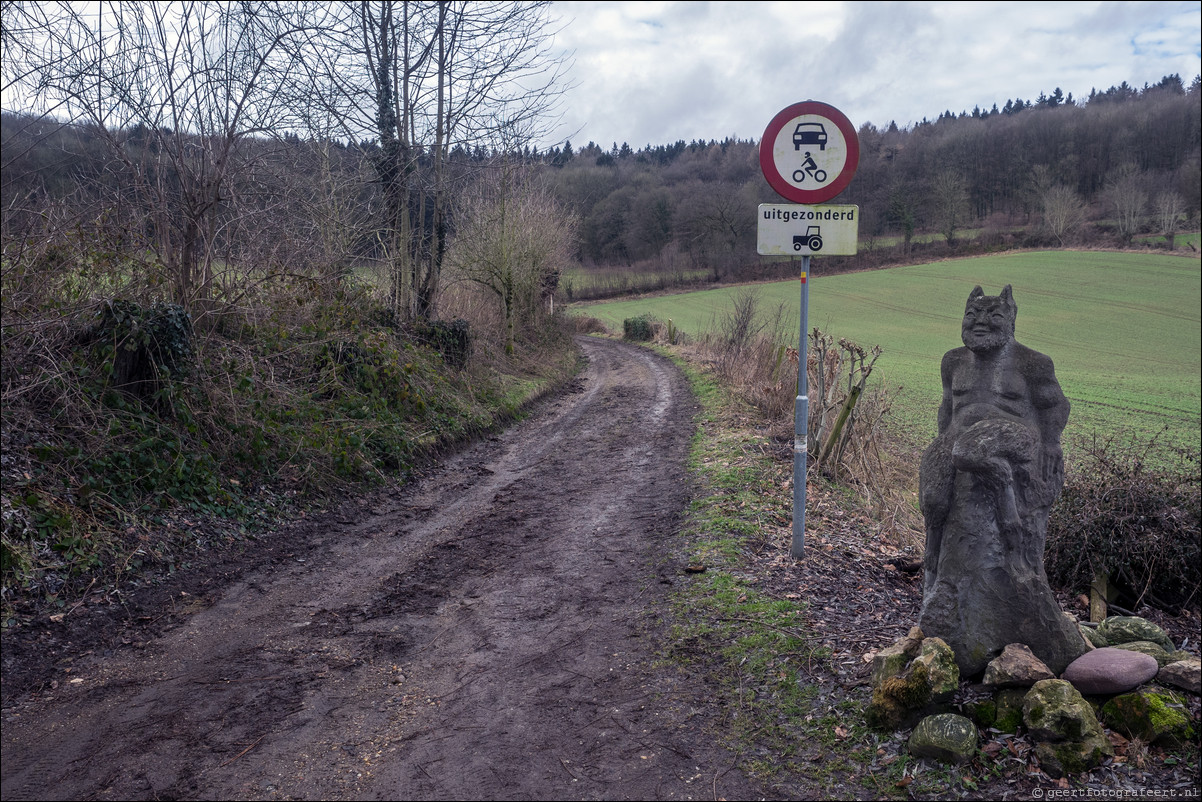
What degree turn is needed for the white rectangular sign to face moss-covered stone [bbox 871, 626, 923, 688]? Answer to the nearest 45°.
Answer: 0° — it already faces it

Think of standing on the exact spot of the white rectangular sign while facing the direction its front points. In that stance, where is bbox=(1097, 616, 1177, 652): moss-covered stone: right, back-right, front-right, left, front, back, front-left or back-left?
front-left

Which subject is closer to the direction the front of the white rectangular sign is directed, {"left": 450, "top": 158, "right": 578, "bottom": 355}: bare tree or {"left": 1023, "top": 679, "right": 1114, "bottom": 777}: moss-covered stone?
the moss-covered stone

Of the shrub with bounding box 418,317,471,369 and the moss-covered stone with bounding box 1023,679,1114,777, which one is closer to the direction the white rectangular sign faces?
the moss-covered stone

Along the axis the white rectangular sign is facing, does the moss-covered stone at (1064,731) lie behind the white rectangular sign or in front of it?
in front

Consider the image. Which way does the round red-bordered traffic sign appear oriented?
toward the camera

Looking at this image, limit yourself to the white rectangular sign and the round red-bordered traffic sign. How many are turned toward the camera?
2

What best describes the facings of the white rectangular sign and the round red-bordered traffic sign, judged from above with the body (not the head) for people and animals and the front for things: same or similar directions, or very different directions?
same or similar directions

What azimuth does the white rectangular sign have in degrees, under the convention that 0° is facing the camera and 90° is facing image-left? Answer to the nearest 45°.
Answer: approximately 0°

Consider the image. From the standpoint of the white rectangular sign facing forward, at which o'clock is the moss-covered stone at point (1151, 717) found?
The moss-covered stone is roughly at 11 o'clock from the white rectangular sign.

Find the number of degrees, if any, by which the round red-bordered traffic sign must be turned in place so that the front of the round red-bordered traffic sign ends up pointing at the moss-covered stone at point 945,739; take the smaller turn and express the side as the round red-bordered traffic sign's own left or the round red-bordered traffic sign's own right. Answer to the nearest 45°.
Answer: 0° — it already faces it
